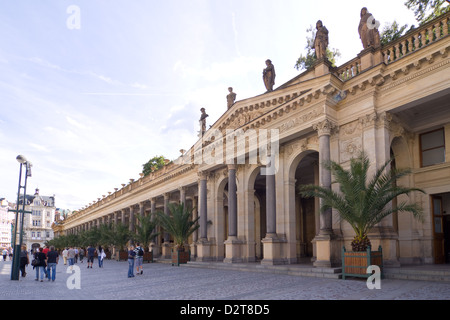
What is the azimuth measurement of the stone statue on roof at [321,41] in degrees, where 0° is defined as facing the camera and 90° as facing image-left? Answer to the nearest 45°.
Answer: approximately 45°

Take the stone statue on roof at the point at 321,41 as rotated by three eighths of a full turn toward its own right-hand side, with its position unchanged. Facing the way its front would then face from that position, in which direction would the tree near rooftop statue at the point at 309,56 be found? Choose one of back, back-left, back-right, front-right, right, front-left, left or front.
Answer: front

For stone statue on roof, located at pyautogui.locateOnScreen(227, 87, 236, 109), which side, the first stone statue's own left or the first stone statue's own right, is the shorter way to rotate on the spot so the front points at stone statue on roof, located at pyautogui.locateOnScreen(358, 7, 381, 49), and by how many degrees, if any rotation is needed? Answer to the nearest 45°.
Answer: approximately 90° to the first stone statue's own left

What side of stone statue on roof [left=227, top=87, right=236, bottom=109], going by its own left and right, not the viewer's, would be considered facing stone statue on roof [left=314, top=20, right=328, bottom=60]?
left

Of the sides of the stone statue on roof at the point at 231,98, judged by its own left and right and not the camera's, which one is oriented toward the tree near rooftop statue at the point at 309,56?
back
